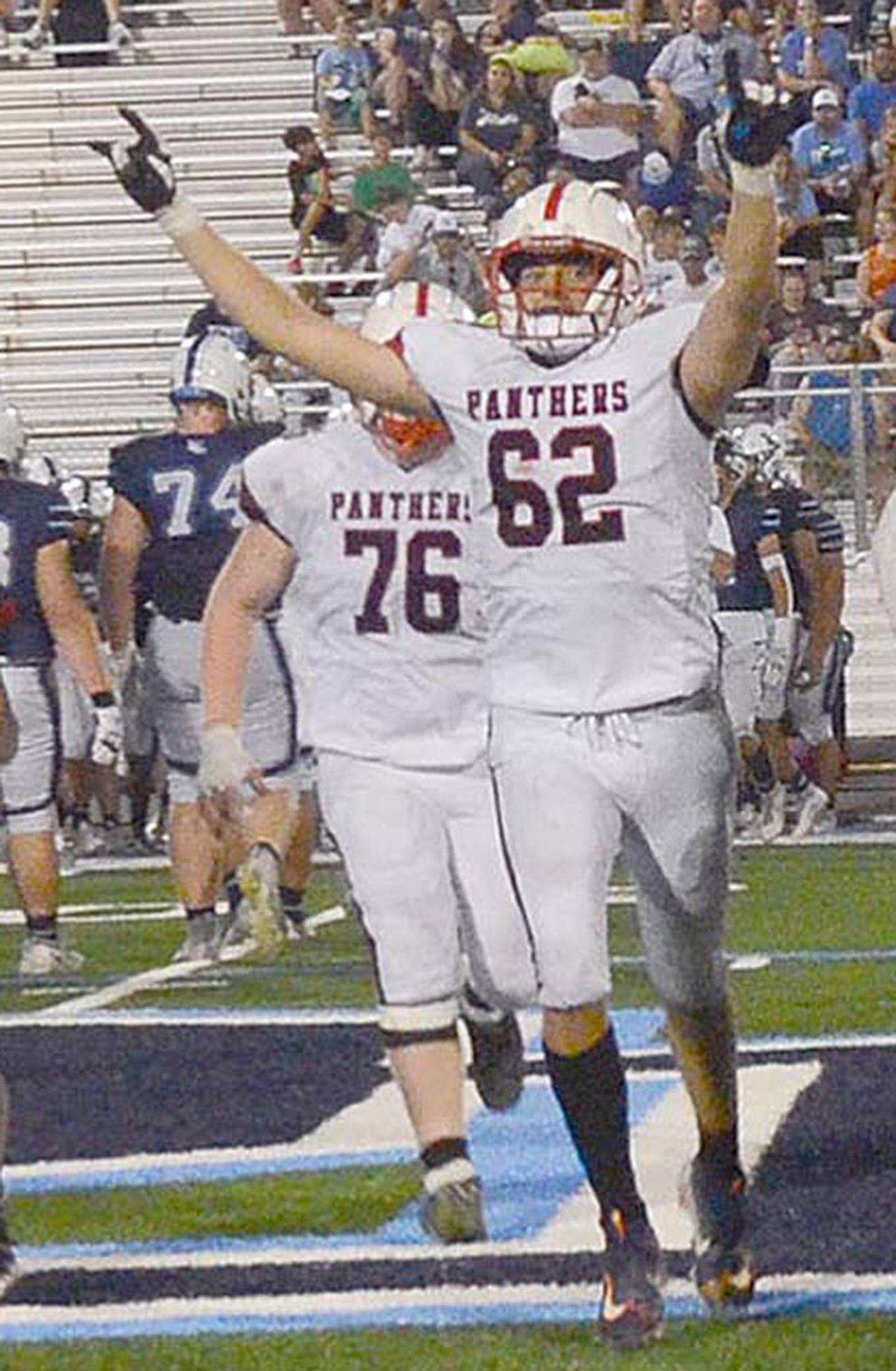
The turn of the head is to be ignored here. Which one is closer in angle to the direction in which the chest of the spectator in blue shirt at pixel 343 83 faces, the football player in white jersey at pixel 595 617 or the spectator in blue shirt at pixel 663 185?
the football player in white jersey

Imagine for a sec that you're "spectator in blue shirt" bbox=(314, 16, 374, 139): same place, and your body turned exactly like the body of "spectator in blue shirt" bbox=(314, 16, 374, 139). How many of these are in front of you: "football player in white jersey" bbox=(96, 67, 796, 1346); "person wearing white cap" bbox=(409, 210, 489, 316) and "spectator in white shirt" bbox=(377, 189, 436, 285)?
3

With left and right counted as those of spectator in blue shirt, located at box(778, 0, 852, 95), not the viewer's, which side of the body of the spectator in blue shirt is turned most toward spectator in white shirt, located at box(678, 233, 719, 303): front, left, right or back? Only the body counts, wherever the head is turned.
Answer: front

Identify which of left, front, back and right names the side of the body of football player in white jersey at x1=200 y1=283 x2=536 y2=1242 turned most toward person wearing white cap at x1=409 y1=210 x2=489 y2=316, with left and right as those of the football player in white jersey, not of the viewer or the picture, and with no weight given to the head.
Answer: back

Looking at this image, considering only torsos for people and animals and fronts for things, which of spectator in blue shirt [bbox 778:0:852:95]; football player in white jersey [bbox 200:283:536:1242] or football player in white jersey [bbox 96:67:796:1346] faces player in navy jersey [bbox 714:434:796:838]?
the spectator in blue shirt

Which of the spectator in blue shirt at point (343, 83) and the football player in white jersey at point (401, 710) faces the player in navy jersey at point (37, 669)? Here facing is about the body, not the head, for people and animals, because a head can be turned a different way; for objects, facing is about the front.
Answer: the spectator in blue shirt

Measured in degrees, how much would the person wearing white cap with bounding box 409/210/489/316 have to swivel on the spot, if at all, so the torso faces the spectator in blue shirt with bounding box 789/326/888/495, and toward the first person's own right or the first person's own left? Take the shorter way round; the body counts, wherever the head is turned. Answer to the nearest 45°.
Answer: approximately 45° to the first person's own left

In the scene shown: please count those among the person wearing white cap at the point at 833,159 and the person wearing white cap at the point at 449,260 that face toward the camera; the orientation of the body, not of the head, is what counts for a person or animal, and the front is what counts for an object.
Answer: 2
